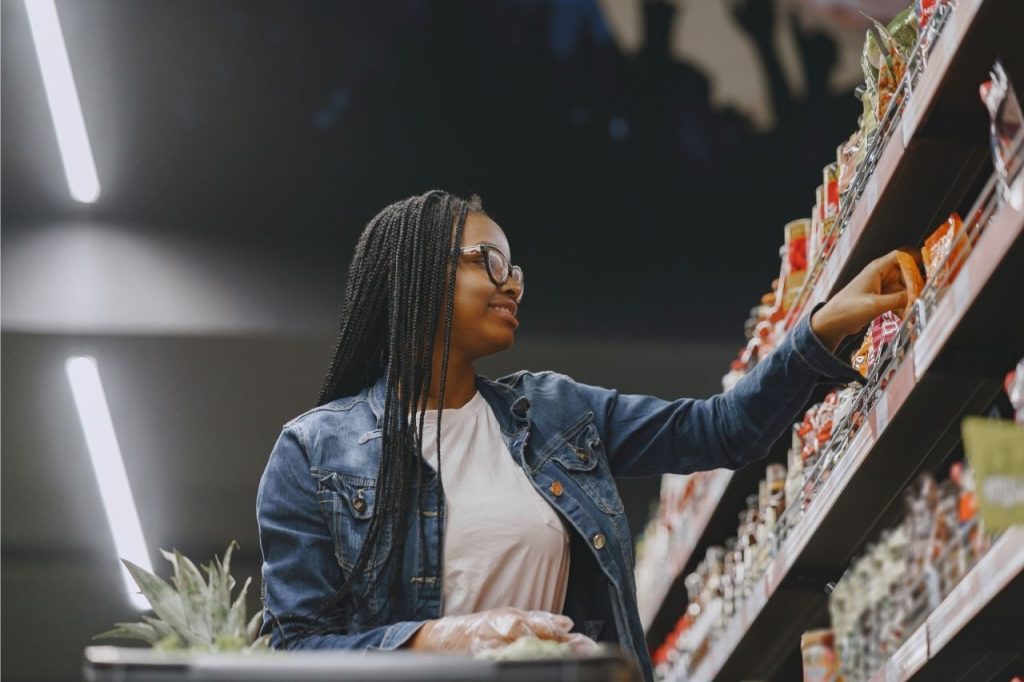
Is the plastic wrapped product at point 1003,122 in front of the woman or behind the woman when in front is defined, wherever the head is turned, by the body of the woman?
in front

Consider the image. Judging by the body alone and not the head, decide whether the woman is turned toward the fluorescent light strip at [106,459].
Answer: no

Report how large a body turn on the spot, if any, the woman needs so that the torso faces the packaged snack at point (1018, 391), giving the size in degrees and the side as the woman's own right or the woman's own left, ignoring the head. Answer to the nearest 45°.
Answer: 0° — they already face it

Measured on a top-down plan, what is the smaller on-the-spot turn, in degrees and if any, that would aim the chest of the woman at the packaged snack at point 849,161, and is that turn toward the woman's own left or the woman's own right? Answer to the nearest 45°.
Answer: approximately 90° to the woman's own left

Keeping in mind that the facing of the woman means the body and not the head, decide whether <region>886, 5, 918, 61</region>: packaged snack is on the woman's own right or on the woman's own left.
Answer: on the woman's own left

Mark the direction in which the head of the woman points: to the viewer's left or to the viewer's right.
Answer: to the viewer's right

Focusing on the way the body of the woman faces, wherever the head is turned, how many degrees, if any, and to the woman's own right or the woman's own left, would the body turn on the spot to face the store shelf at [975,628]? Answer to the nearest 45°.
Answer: approximately 45° to the woman's own left

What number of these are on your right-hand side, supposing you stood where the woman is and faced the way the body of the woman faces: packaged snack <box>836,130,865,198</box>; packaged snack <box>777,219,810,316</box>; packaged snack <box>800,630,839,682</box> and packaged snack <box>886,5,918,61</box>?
0

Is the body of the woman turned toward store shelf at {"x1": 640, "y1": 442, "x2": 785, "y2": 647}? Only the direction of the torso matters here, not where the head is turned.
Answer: no
